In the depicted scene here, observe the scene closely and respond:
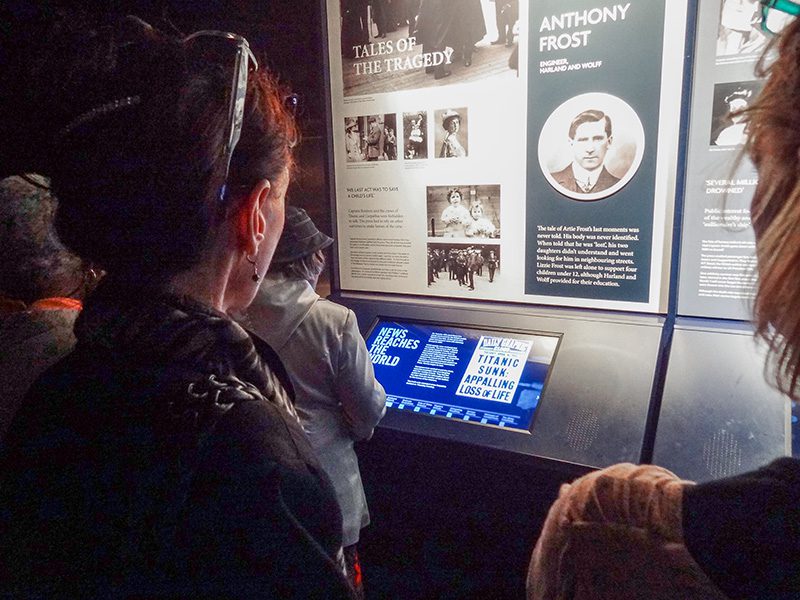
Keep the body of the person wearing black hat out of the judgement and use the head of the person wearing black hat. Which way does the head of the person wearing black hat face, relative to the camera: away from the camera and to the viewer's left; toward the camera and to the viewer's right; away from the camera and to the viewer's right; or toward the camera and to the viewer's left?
away from the camera and to the viewer's right

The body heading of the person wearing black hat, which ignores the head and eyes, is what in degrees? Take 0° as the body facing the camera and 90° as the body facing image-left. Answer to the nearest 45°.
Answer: approximately 225°

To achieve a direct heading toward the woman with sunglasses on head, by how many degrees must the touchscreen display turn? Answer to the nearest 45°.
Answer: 0° — it already faces them

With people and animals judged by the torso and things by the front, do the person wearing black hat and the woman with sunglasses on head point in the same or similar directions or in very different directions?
same or similar directions

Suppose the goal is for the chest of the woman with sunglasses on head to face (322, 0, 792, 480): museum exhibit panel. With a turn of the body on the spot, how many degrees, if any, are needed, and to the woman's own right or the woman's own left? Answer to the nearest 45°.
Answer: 0° — they already face it

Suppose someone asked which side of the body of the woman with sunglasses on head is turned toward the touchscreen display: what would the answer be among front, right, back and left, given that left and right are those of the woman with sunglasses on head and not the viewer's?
front

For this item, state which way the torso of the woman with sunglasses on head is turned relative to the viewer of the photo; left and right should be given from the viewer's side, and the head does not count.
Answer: facing away from the viewer and to the right of the viewer

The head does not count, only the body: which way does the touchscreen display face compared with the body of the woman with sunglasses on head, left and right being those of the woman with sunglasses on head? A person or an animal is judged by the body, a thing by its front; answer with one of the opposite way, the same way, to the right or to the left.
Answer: the opposite way

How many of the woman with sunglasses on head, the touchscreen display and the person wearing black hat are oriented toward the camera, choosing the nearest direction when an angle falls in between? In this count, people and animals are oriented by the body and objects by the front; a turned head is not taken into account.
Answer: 1

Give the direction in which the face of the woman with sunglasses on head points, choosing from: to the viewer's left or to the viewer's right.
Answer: to the viewer's right

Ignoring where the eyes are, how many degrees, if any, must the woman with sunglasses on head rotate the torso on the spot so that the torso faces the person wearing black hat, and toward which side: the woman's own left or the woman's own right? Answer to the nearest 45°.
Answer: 0° — they already face them

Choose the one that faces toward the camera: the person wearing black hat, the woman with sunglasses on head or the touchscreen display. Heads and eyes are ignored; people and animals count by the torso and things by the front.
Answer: the touchscreen display

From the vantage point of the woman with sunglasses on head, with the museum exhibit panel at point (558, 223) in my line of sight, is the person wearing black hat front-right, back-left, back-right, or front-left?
front-left

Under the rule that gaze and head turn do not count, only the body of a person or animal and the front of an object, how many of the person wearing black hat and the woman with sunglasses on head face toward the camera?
0

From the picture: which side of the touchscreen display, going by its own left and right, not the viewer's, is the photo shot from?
front
